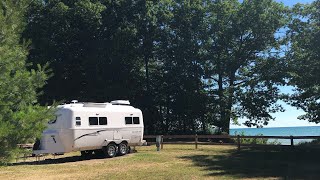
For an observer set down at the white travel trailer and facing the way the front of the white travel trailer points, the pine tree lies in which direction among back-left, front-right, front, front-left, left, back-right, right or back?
front-left

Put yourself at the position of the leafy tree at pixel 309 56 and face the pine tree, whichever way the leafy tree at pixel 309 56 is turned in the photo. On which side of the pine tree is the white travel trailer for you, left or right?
right

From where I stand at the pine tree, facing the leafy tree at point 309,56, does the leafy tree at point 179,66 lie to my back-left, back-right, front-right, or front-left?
front-left

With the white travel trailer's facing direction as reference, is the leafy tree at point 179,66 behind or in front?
behind

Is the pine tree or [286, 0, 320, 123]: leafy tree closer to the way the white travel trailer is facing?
the pine tree

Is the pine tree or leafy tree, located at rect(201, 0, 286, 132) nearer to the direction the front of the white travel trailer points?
the pine tree

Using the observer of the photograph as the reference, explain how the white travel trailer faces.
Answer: facing the viewer and to the left of the viewer

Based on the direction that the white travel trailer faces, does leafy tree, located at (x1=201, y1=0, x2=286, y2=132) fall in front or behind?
behind
